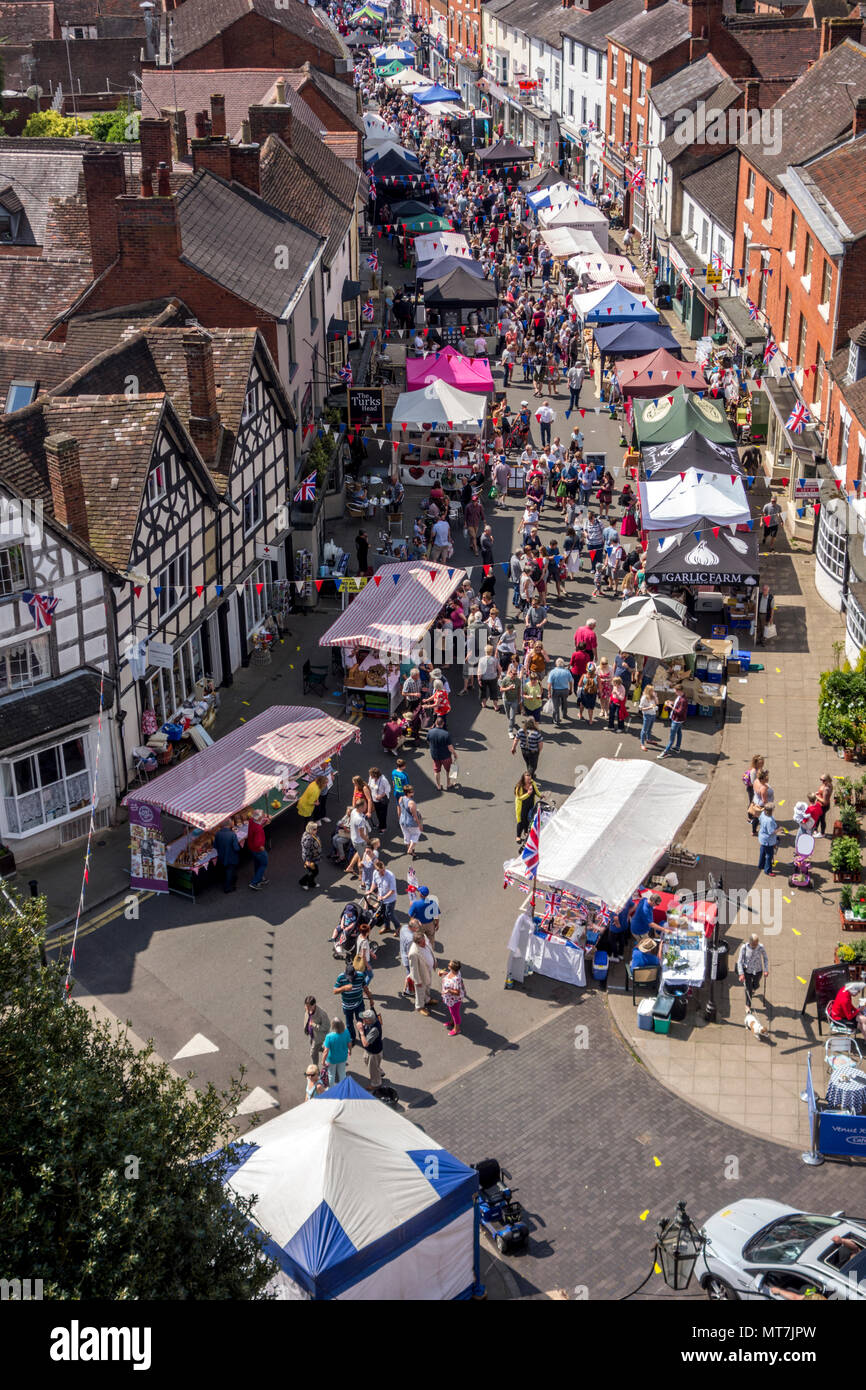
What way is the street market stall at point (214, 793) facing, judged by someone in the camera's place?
facing the viewer and to the right of the viewer

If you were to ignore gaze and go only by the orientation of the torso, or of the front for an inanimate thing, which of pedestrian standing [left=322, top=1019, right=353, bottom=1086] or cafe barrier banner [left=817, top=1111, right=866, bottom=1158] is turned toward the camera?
the cafe barrier banner

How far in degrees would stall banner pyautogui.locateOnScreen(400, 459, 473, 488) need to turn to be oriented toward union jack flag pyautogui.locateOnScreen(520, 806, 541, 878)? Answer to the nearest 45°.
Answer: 0° — it already faces it

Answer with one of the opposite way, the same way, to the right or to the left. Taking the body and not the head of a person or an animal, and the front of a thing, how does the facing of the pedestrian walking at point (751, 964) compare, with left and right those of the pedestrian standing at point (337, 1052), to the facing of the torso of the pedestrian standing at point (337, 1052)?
the opposite way

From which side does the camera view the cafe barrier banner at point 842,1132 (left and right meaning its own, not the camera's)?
front

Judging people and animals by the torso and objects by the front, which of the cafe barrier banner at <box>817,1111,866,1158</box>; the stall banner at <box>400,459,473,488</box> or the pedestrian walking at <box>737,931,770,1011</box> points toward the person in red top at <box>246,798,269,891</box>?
the stall banner at <box>400,459,473,488</box>

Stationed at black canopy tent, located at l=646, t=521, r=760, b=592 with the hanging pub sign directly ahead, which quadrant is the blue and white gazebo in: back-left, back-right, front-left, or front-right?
back-left

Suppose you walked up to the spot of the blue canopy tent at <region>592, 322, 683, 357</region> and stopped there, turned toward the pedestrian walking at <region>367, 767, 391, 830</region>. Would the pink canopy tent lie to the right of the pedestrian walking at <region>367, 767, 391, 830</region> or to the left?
right

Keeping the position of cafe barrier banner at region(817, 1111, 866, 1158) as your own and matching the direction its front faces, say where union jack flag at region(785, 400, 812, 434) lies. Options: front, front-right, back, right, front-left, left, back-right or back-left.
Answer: back

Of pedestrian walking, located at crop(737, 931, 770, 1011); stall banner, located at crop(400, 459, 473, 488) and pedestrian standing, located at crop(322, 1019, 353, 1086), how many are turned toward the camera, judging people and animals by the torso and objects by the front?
2

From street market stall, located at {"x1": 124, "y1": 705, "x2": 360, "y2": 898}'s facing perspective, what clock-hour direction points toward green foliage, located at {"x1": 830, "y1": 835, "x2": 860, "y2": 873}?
The green foliage is roughly at 11 o'clock from the street market stall.

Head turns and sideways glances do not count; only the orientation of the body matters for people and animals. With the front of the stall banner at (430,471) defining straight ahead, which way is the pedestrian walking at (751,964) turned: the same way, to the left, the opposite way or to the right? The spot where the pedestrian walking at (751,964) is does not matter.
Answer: the same way

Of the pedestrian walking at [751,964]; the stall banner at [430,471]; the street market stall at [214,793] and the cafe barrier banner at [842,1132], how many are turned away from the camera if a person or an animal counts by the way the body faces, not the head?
0

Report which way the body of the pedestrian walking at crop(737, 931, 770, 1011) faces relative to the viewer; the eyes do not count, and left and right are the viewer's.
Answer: facing the viewer

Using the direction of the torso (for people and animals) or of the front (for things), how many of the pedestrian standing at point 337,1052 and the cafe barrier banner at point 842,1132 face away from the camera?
1

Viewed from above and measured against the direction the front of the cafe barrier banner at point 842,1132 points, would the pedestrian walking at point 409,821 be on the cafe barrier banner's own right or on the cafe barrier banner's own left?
on the cafe barrier banner's own right

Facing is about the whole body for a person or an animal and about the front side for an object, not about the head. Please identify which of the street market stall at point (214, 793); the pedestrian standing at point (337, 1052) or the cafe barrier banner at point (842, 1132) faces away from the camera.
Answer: the pedestrian standing

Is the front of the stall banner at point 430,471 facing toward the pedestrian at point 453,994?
yes

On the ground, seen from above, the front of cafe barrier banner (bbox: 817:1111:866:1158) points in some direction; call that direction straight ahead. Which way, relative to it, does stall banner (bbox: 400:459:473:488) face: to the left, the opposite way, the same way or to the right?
the same way
